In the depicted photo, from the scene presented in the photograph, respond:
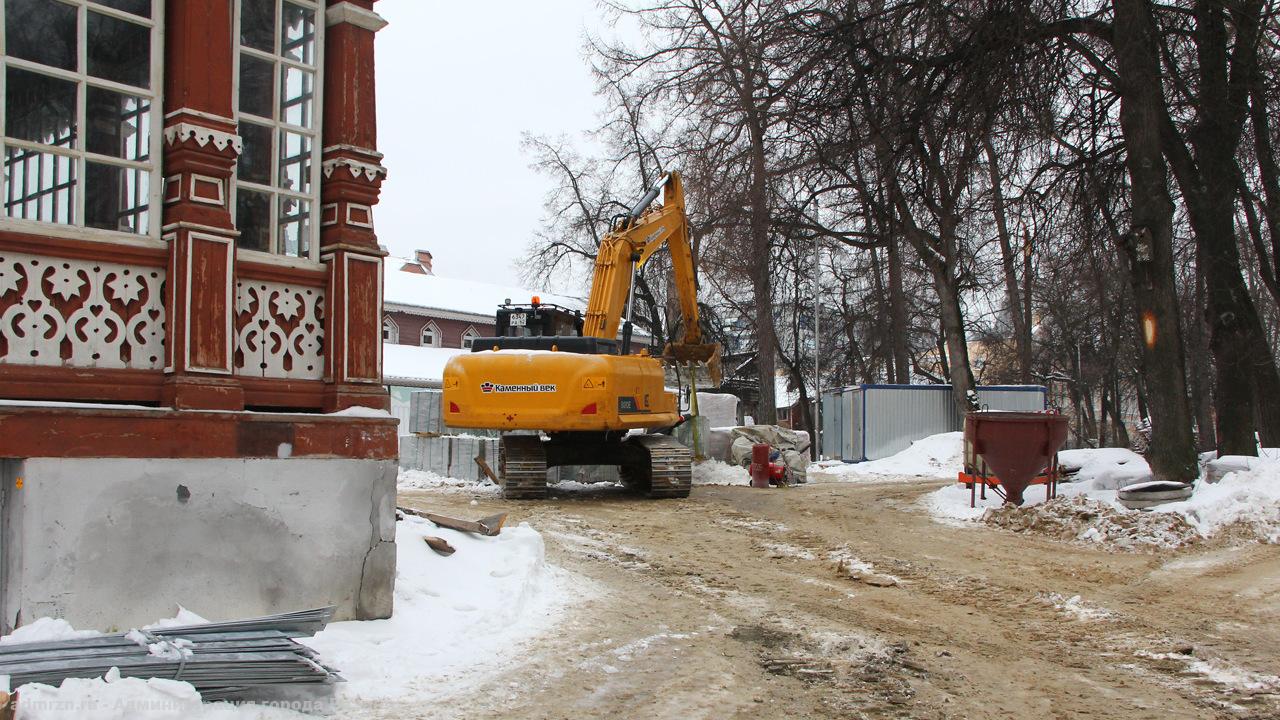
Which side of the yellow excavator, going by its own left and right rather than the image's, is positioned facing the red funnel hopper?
right

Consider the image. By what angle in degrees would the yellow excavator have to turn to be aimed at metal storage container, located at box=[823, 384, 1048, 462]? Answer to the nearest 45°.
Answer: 0° — it already faces it

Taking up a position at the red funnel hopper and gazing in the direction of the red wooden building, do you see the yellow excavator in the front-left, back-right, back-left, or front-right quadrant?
front-right

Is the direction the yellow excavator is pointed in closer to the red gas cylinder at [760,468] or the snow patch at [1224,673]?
the red gas cylinder

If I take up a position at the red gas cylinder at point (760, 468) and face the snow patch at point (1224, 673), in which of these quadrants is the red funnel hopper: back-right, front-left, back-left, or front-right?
front-left

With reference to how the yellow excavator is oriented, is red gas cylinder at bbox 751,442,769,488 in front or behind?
in front

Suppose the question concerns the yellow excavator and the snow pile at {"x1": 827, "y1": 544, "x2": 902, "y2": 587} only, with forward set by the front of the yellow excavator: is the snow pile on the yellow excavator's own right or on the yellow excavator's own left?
on the yellow excavator's own right

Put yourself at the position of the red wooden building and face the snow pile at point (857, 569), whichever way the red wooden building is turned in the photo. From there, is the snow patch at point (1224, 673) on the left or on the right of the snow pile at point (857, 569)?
right

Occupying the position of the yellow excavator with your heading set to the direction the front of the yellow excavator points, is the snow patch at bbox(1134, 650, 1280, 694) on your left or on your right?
on your right

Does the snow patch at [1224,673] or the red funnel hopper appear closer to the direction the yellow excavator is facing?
the red funnel hopper

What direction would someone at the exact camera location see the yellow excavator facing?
facing away from the viewer and to the right of the viewer
